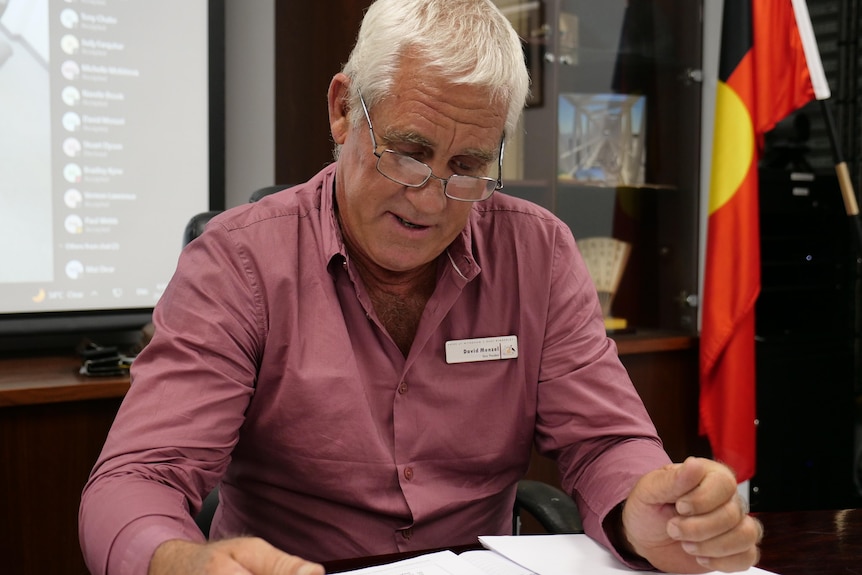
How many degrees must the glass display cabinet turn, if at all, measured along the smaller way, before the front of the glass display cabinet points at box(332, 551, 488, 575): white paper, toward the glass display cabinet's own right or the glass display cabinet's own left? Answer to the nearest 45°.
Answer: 0° — it already faces it

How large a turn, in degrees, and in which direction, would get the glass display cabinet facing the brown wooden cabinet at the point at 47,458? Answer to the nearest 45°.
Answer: approximately 45° to its right

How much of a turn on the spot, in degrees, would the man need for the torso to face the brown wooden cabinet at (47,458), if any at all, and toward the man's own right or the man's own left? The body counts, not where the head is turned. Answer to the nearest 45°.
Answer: approximately 135° to the man's own right

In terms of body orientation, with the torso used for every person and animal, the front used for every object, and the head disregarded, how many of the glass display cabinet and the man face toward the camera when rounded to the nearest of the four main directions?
2

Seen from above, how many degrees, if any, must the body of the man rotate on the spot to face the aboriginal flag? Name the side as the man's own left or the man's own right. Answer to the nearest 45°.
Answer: approximately 135° to the man's own left

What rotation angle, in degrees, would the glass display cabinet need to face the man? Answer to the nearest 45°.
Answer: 0° — it already faces them

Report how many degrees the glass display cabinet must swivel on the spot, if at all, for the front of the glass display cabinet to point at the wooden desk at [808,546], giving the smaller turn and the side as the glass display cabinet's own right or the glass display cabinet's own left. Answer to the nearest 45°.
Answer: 0° — it already faces it

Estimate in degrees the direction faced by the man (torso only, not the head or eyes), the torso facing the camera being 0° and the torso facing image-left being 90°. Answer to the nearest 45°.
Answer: approximately 0°

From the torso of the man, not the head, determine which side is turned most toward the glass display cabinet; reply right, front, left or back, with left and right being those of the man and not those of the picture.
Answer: back
